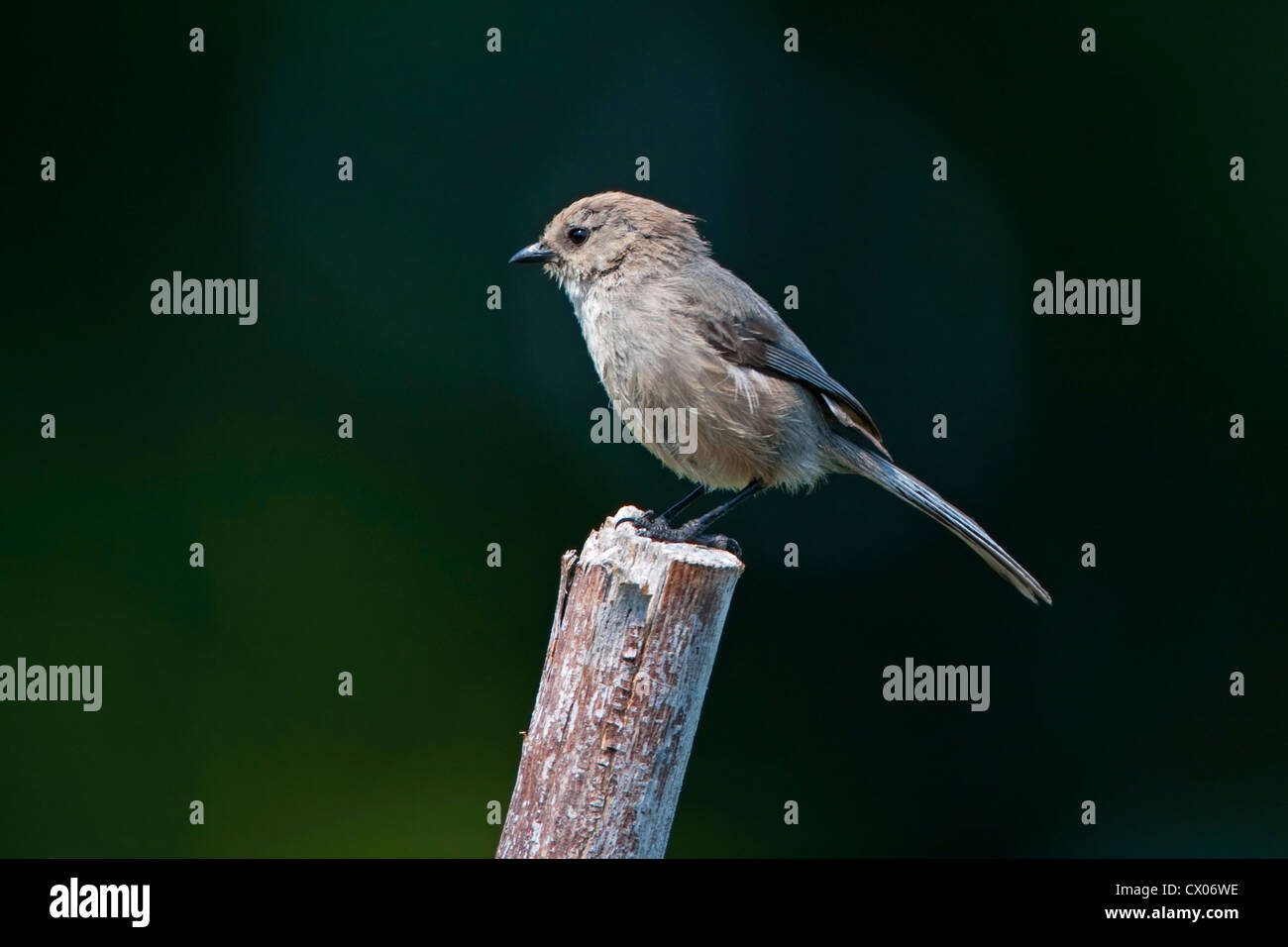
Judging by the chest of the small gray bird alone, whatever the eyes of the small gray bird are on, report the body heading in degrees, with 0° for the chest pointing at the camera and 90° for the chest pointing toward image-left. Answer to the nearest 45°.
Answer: approximately 90°
